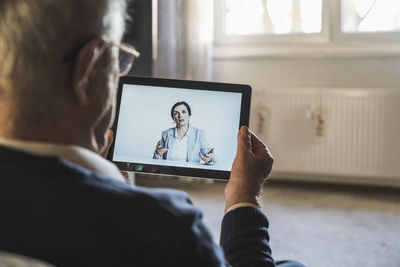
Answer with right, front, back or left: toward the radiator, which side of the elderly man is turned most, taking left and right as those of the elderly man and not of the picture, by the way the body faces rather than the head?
front

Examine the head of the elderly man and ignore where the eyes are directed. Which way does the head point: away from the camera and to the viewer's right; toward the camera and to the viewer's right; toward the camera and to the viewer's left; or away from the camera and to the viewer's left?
away from the camera and to the viewer's right

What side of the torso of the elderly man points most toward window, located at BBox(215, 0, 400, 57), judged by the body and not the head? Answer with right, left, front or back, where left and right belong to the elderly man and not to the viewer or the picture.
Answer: front

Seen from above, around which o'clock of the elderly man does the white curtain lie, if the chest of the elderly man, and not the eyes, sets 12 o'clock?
The white curtain is roughly at 11 o'clock from the elderly man.

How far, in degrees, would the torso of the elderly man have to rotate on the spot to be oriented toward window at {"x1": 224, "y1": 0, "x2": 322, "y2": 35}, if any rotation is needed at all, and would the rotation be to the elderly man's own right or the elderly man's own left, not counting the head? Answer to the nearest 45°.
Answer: approximately 45° to the elderly man's own left

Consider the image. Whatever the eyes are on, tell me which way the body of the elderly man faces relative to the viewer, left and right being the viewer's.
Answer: facing away from the viewer and to the right of the viewer
